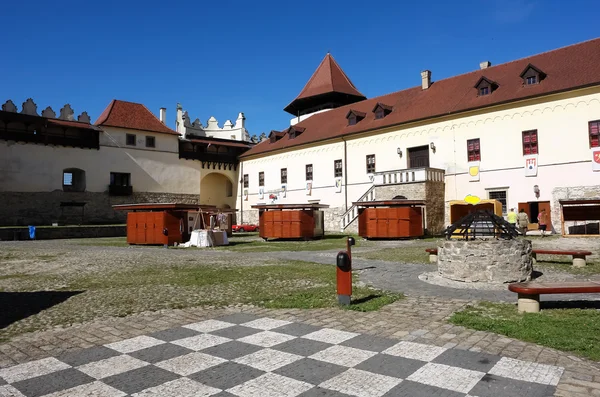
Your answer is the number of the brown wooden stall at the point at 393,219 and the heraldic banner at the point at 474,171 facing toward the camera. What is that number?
2

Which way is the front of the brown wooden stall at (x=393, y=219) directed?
toward the camera

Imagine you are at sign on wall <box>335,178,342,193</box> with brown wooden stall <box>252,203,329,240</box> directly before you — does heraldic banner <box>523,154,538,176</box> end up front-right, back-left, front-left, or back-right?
front-left

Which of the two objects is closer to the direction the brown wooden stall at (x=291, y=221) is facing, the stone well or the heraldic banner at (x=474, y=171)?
the stone well

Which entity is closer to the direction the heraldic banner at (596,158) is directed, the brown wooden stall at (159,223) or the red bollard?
the red bollard

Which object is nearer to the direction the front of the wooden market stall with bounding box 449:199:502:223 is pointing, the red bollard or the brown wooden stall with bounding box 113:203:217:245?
the red bollard

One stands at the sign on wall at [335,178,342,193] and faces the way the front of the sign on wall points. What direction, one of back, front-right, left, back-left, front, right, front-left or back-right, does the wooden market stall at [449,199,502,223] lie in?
left

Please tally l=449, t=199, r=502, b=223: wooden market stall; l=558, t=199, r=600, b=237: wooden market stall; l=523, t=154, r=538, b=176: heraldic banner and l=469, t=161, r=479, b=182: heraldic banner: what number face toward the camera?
4

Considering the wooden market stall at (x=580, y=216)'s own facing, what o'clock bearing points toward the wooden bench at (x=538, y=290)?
The wooden bench is roughly at 12 o'clock from the wooden market stall.

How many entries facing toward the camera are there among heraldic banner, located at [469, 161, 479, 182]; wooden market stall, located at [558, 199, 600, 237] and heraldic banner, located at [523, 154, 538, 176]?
3

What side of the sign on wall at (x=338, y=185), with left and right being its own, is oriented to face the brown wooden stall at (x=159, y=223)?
front

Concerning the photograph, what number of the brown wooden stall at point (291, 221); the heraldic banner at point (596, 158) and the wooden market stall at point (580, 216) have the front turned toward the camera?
3

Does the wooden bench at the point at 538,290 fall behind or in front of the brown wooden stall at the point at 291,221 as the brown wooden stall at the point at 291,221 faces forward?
in front

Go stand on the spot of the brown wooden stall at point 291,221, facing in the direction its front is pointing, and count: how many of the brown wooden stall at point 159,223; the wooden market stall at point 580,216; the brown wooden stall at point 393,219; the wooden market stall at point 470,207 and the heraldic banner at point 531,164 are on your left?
4

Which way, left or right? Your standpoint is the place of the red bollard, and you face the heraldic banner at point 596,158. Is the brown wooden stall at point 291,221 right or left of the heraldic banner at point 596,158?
left

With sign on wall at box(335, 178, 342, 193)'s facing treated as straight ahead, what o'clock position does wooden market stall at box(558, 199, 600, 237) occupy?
The wooden market stall is roughly at 9 o'clock from the sign on wall.

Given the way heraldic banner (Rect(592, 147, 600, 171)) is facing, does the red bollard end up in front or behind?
in front

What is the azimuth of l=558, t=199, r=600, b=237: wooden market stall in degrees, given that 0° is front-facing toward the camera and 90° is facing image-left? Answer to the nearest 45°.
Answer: approximately 0°

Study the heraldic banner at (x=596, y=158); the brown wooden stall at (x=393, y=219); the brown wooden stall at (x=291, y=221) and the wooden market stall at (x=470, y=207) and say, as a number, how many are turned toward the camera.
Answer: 4
